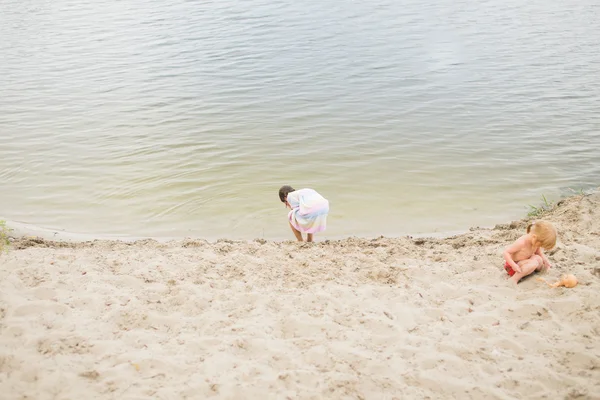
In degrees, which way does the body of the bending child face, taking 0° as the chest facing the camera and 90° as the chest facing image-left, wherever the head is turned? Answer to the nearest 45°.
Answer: approximately 90°

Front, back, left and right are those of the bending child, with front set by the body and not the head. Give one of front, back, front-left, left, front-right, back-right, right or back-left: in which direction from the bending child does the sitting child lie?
back-left
